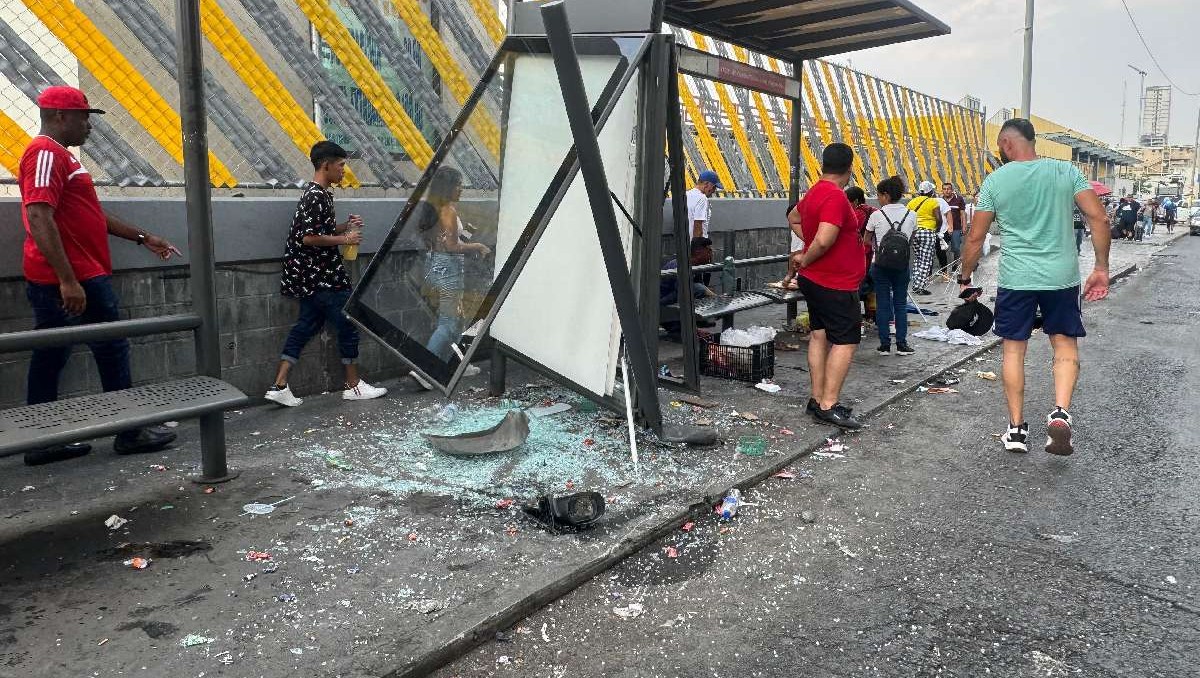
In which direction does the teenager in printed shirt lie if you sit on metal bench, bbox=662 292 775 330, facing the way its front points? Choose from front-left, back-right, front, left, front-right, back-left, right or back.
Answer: right

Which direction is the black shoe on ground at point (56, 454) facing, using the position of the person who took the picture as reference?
facing to the right of the viewer

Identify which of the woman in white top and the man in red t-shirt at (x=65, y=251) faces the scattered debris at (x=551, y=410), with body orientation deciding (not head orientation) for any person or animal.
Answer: the man in red t-shirt

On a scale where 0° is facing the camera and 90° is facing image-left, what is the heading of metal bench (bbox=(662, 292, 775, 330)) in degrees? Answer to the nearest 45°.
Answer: approximately 315°

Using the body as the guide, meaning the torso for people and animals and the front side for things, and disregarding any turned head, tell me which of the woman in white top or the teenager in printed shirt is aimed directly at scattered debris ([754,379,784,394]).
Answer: the teenager in printed shirt

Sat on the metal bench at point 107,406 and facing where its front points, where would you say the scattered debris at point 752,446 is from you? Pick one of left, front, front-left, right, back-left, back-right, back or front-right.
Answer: front-left

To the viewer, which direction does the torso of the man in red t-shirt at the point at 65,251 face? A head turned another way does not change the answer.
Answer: to the viewer's right

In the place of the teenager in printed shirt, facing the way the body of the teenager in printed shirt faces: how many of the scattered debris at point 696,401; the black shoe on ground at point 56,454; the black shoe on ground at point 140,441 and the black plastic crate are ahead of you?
2

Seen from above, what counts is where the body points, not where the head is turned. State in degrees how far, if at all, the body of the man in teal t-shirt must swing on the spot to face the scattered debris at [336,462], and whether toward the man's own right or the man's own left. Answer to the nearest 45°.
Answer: approximately 135° to the man's own left

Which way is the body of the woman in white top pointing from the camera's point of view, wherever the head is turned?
away from the camera

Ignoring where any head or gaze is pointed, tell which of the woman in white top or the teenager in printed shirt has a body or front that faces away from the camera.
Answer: the woman in white top

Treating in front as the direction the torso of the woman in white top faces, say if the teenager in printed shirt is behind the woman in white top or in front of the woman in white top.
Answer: behind

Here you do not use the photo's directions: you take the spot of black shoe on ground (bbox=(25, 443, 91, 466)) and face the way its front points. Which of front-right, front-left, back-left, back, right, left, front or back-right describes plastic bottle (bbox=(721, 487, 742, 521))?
front-right

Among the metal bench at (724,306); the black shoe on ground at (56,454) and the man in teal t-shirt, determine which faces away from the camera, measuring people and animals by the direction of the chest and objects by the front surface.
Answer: the man in teal t-shirt

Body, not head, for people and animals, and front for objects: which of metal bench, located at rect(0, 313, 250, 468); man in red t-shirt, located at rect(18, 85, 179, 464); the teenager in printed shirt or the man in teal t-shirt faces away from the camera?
the man in teal t-shirt

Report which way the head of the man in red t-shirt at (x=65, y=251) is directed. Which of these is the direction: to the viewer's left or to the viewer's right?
to the viewer's right
